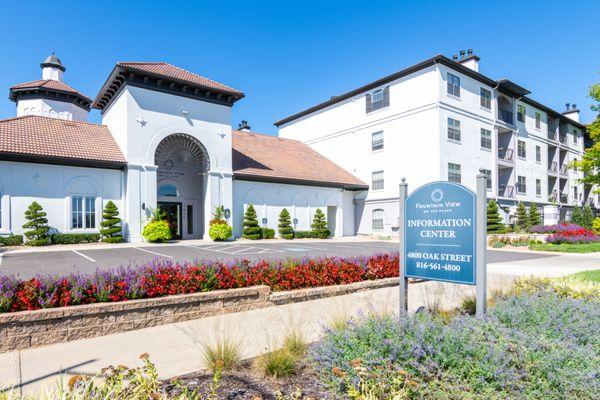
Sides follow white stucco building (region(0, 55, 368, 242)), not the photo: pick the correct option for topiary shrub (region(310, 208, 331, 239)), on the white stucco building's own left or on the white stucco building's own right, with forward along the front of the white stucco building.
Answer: on the white stucco building's own left

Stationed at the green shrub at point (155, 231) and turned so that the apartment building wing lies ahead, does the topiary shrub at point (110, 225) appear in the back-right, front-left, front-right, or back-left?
back-left

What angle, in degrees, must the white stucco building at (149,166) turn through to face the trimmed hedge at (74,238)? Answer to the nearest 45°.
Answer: approximately 90° to its right

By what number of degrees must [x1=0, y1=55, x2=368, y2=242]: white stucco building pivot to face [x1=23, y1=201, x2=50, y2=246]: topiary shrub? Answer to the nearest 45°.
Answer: approximately 90° to its right

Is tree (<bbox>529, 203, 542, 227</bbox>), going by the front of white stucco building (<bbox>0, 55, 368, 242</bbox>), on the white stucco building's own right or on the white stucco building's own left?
on the white stucco building's own left

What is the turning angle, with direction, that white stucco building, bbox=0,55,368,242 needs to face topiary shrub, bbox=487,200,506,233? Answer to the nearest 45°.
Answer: approximately 45° to its left

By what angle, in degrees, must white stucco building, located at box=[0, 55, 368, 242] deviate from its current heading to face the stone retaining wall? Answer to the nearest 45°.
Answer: approximately 45° to its right
